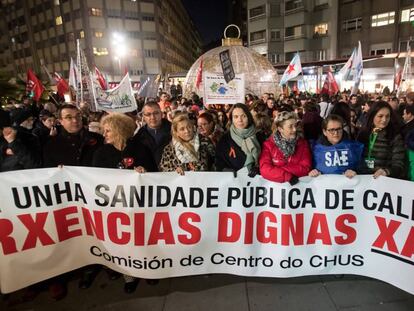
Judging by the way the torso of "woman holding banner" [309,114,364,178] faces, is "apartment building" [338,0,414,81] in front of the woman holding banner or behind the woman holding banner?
behind

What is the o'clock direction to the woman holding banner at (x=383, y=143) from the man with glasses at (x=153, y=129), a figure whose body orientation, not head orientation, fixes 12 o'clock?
The woman holding banner is roughly at 10 o'clock from the man with glasses.

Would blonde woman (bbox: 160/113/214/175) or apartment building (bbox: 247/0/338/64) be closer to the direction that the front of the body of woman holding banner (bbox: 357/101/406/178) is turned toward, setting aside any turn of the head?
the blonde woman

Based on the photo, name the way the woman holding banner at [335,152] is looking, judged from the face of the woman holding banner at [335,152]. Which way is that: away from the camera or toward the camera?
toward the camera

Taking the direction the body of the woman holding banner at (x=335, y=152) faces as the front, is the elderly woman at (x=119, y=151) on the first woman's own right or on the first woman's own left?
on the first woman's own right

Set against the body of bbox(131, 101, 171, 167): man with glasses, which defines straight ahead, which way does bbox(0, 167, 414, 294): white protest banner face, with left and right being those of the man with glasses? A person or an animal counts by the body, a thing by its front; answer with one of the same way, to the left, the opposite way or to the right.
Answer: the same way

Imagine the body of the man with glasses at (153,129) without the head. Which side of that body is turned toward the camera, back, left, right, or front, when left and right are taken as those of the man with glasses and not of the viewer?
front

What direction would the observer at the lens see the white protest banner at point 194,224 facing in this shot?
facing the viewer

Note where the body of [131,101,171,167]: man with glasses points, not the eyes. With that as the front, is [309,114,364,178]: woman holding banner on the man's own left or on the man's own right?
on the man's own left

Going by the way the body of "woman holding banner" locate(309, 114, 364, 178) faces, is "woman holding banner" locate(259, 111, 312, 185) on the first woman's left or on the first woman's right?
on the first woman's right

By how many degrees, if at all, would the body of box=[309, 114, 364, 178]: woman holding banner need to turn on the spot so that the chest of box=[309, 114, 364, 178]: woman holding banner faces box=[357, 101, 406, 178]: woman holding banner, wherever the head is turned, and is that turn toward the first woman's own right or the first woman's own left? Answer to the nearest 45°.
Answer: approximately 135° to the first woman's own left

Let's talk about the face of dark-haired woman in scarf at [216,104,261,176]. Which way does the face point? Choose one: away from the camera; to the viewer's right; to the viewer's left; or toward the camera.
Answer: toward the camera

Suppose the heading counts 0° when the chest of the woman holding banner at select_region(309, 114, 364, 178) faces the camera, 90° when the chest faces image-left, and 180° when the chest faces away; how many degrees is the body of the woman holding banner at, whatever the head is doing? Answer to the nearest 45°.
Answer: approximately 0°
